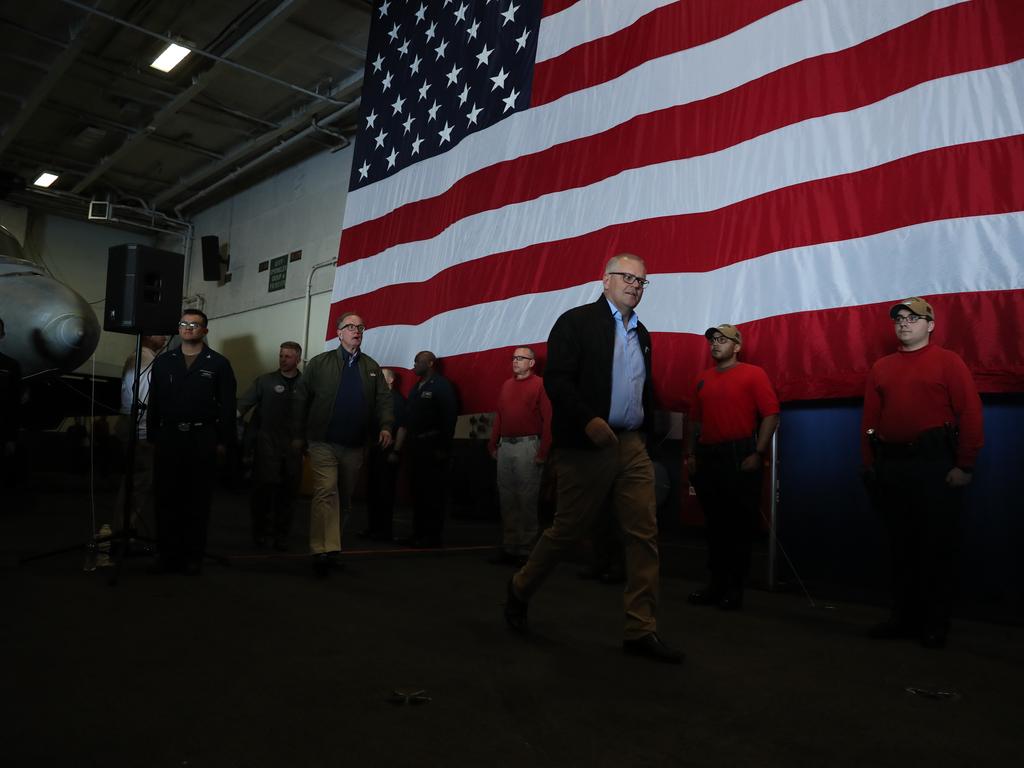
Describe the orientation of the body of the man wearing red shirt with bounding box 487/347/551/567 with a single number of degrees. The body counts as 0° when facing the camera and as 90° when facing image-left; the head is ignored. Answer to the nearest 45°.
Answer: approximately 45°

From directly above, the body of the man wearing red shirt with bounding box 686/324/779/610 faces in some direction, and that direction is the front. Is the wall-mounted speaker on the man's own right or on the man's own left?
on the man's own right

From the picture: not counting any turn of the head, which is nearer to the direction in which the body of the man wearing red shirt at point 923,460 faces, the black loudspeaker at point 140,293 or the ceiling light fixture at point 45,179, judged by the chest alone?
the black loudspeaker

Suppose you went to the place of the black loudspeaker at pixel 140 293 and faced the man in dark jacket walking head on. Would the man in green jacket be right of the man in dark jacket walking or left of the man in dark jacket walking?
left

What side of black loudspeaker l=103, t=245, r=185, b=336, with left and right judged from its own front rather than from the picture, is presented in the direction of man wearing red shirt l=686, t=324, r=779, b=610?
left

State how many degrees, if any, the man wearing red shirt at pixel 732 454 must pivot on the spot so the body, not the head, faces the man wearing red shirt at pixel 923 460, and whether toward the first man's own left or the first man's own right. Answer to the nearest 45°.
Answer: approximately 90° to the first man's own left

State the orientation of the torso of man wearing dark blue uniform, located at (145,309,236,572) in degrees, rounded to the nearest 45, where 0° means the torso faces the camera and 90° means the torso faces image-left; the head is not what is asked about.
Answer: approximately 0°

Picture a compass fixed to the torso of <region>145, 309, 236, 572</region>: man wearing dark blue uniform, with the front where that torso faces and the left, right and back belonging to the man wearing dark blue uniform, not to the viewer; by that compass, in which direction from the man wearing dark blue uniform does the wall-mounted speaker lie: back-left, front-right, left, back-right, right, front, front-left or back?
back

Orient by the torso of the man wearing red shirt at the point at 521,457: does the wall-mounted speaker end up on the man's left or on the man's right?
on the man's right
